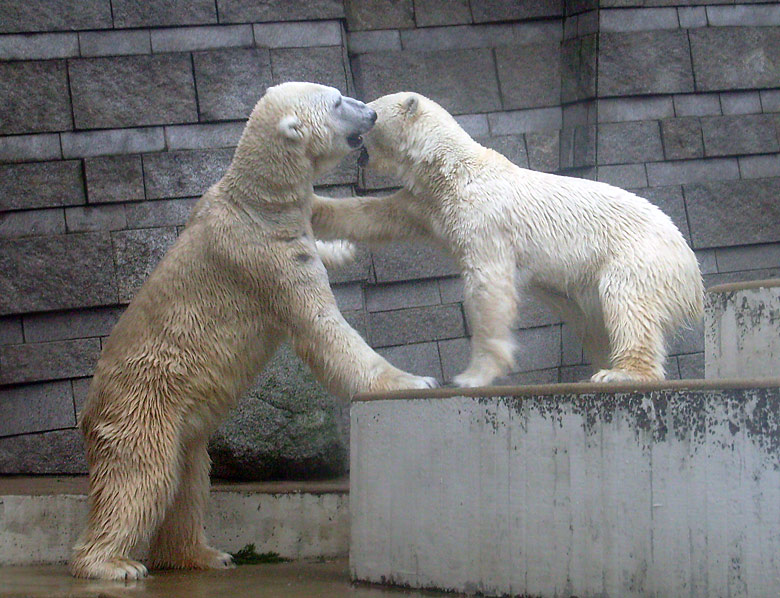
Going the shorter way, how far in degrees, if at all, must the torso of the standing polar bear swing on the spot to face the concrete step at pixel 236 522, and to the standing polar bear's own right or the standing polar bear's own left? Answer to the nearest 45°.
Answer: approximately 90° to the standing polar bear's own left

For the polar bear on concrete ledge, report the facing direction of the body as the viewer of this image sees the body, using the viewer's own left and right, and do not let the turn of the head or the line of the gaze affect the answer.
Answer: facing to the left of the viewer

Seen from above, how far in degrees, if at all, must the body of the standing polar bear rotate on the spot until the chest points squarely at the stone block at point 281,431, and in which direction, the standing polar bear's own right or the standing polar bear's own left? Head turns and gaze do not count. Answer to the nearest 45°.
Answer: approximately 90° to the standing polar bear's own left

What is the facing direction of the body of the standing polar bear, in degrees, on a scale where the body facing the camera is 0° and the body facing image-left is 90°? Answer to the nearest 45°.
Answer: approximately 270°

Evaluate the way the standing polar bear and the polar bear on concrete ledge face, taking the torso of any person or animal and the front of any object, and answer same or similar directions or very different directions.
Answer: very different directions

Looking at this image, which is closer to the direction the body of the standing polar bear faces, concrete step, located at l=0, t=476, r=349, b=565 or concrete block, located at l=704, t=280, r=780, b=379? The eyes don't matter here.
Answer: the concrete block

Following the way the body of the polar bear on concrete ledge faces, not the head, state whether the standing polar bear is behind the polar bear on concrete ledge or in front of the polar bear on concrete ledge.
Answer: in front

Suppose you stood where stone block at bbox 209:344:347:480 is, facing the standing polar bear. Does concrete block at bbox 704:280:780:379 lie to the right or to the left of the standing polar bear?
left

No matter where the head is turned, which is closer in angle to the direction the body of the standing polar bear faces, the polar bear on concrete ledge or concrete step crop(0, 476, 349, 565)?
the polar bear on concrete ledge

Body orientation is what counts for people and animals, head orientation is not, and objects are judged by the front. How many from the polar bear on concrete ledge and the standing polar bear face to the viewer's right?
1
